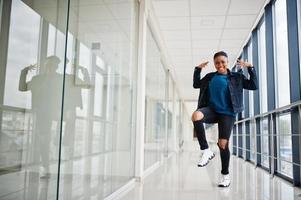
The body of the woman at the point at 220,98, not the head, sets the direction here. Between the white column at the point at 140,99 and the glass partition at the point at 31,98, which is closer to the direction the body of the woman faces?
the glass partition

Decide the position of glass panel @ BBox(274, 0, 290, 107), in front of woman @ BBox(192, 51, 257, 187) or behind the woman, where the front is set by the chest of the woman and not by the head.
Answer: behind

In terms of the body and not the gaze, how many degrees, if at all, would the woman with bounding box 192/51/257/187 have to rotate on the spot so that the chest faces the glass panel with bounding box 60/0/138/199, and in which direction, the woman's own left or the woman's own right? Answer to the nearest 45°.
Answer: approximately 45° to the woman's own right

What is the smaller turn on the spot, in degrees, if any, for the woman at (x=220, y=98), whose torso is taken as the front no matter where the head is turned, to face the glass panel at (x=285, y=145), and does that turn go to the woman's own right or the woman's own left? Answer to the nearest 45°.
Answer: approximately 135° to the woman's own left

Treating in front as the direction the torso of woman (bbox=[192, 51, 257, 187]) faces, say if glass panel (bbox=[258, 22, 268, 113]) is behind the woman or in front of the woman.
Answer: behind

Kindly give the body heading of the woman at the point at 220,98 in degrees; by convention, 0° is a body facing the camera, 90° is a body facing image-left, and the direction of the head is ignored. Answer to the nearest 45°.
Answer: approximately 0°

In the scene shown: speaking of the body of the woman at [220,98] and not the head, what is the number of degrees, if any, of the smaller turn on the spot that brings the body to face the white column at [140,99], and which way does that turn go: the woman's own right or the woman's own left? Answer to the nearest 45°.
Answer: approximately 135° to the woman's own right

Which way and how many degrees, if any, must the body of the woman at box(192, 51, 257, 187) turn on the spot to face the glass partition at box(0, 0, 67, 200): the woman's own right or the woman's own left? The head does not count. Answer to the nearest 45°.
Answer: approximately 45° to the woman's own right

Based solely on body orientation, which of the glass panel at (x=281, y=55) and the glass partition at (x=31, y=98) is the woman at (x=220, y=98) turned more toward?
the glass partition
